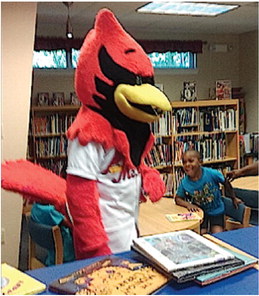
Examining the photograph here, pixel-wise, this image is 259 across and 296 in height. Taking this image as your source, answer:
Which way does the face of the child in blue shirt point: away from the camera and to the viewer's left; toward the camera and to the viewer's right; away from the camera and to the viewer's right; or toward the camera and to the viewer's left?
toward the camera and to the viewer's left

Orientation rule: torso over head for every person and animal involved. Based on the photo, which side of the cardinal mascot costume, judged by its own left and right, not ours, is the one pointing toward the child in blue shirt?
left

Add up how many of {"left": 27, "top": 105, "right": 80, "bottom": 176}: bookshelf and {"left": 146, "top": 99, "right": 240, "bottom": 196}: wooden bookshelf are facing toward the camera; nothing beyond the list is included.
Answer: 2

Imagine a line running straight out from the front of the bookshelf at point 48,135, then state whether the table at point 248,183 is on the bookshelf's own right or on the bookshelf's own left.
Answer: on the bookshelf's own left

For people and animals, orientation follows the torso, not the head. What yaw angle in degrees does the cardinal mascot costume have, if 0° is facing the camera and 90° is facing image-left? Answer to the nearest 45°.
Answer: approximately 315°

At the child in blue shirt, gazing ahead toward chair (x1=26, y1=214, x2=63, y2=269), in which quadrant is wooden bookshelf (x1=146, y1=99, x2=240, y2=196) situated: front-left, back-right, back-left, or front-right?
back-right

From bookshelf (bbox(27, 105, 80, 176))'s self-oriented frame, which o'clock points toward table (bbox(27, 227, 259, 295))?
The table is roughly at 12 o'clock from the bookshelf.

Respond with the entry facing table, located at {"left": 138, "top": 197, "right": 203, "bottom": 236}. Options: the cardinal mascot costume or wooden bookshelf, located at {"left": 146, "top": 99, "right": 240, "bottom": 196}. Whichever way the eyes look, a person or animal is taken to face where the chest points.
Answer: the wooden bookshelf

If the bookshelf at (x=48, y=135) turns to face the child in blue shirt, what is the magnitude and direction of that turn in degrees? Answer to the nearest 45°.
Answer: approximately 45° to its left

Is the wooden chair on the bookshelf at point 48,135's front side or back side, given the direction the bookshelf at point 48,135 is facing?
on the front side

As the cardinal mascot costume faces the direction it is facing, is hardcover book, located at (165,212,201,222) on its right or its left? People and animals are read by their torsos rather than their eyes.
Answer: on its left

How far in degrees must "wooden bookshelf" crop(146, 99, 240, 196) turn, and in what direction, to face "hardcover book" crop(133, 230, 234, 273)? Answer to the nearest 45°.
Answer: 0° — it already faces it
